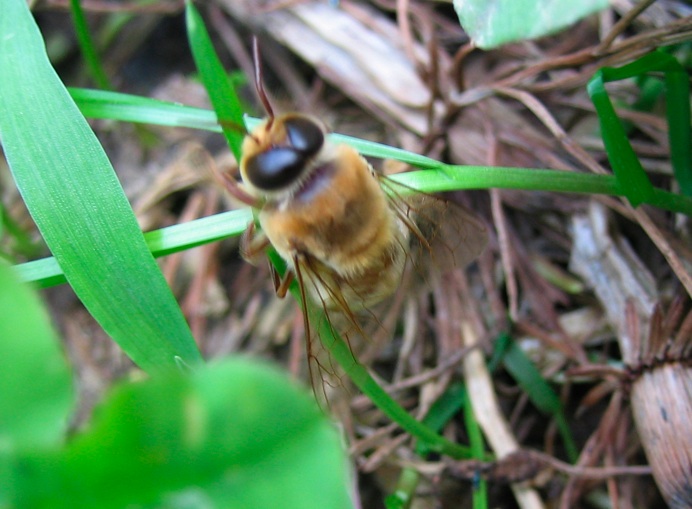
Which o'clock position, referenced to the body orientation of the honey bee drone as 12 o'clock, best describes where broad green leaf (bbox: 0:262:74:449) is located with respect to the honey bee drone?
The broad green leaf is roughly at 8 o'clock from the honey bee drone.

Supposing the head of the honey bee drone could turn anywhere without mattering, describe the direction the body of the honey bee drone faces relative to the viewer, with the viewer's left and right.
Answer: facing away from the viewer and to the left of the viewer
